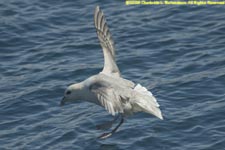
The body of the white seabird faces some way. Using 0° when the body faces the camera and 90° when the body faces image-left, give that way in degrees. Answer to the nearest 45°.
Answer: approximately 90°
